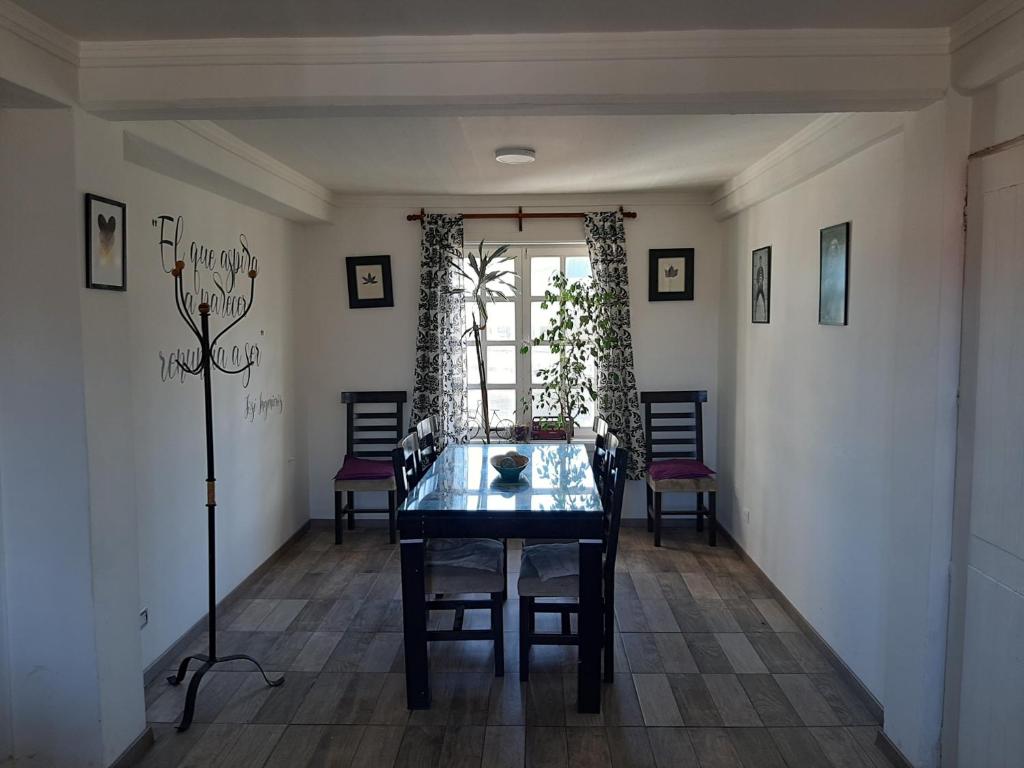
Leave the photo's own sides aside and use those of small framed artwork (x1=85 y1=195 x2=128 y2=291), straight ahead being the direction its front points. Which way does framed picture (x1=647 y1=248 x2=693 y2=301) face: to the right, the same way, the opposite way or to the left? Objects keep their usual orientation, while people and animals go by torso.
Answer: to the right

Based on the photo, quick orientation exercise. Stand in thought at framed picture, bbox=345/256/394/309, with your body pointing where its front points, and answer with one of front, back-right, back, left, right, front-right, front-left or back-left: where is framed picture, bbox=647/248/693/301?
left

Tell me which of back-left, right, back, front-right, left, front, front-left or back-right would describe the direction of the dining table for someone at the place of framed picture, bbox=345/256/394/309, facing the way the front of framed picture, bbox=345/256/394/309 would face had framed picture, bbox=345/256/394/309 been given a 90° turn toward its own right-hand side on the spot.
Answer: left

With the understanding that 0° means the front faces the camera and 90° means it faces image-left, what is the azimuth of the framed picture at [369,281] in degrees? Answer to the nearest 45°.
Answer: approximately 0°

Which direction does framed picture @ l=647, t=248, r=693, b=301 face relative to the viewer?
toward the camera
